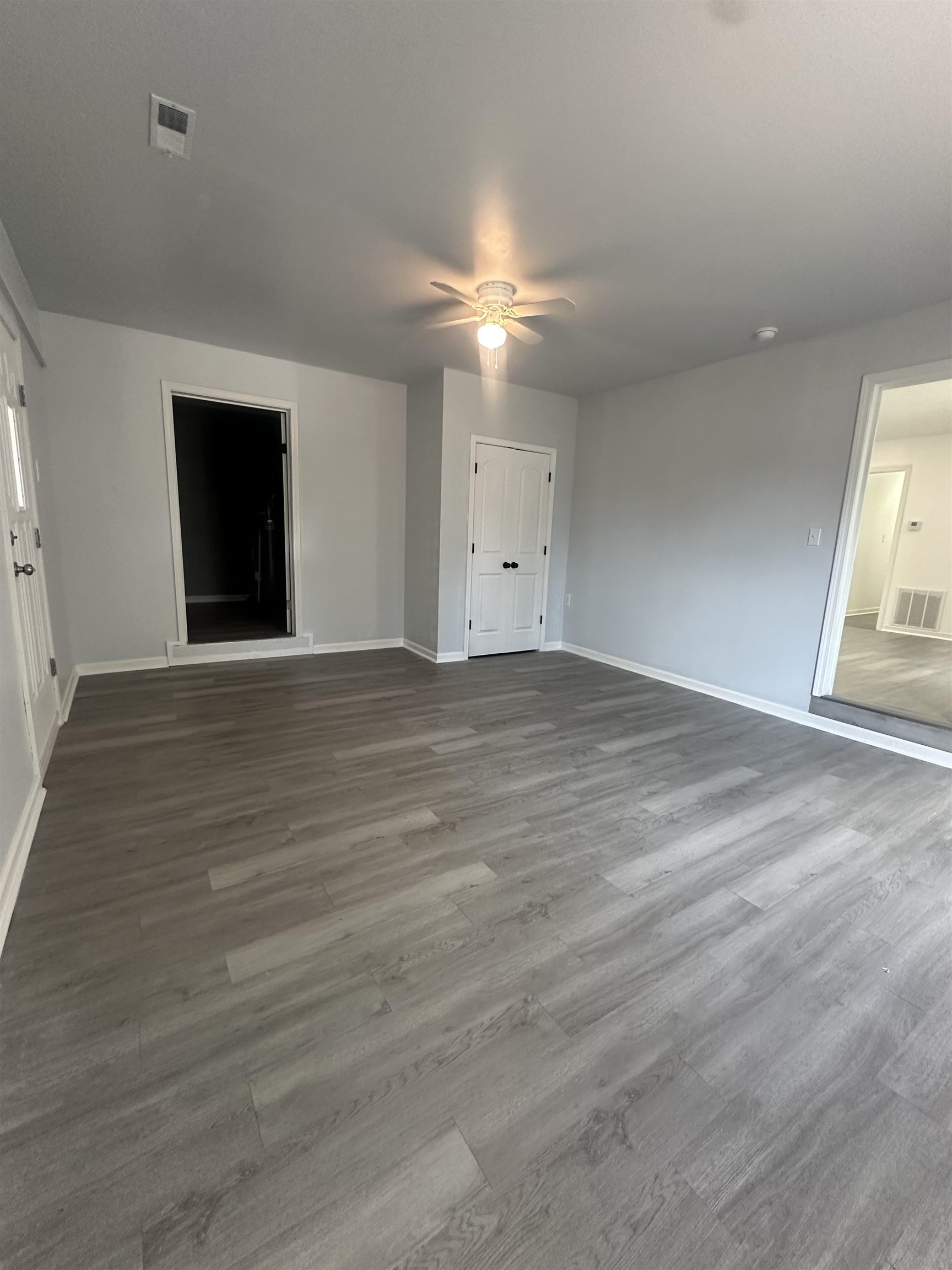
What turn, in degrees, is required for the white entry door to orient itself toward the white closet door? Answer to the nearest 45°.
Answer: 0° — it already faces it

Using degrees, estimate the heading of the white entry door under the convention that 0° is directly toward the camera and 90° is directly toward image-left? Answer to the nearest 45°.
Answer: approximately 270°

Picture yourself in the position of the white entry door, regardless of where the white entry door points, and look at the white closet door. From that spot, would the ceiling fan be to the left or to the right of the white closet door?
right

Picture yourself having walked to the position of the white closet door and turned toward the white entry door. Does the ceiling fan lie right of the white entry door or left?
left
